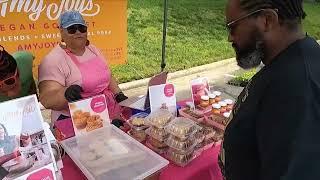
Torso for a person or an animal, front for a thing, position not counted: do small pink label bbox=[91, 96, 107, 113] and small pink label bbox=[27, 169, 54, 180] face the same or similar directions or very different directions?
same or similar directions

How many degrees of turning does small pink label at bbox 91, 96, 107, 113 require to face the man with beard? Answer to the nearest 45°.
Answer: approximately 45° to its left

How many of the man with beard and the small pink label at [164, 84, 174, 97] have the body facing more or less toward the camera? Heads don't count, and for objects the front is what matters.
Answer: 1

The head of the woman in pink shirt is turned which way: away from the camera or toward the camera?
toward the camera

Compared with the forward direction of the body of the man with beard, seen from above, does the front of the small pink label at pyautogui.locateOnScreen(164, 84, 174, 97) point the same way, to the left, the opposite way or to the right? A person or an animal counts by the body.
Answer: to the left

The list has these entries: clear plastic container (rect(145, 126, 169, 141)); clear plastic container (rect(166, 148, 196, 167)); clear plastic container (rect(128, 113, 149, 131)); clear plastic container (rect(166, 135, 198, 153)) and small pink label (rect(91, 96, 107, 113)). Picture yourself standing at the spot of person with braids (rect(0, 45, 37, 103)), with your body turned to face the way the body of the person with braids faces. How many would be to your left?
5

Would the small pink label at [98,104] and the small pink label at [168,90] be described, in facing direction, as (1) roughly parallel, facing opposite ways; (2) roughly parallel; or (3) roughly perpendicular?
roughly parallel

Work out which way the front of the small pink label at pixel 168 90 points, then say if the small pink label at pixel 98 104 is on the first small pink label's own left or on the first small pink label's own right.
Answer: on the first small pink label's own right

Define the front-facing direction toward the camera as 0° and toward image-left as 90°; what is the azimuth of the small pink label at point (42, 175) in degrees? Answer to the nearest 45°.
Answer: approximately 0°

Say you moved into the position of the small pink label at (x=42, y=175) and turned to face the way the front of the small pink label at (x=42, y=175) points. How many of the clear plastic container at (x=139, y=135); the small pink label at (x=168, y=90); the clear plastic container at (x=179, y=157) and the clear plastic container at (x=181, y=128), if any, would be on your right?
0

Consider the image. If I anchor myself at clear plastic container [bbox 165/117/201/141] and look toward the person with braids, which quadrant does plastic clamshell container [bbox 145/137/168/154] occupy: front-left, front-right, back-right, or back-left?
front-left

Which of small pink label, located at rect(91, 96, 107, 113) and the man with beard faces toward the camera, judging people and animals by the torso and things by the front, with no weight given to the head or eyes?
the small pink label

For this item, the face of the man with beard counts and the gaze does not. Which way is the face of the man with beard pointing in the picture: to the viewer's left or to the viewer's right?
to the viewer's left

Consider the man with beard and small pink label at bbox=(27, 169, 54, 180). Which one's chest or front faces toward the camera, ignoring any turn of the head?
the small pink label

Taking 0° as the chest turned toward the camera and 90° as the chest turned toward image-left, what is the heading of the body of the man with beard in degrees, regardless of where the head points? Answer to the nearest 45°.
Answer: approximately 90°

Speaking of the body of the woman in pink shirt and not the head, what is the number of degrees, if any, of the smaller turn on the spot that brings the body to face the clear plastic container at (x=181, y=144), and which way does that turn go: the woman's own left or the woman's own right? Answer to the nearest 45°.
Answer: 0° — they already face it
